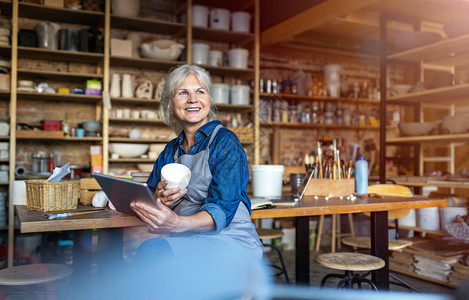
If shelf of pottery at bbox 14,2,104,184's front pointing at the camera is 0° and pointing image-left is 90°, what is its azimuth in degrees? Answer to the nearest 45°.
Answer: approximately 0°

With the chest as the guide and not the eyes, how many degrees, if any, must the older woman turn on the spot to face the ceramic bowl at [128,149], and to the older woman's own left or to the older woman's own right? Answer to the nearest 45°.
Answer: approximately 135° to the older woman's own right

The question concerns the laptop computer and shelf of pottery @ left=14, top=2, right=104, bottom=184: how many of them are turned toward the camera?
1

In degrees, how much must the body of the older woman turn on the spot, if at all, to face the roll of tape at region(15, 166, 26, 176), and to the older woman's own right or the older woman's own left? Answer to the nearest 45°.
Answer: approximately 90° to the older woman's own right

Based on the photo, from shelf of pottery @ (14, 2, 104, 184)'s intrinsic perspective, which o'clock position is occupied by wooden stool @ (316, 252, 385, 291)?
The wooden stool is roughly at 11 o'clock from the shelf of pottery.

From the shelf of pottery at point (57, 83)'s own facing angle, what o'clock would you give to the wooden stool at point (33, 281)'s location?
The wooden stool is roughly at 12 o'clock from the shelf of pottery.

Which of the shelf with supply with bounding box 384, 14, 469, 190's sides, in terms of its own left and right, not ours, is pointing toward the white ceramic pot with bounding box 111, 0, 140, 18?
front

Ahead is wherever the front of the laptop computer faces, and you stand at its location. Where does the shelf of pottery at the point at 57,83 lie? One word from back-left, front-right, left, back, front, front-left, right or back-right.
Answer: front-right

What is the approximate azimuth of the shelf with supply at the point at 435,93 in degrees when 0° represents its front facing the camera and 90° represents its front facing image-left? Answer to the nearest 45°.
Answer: approximately 45°

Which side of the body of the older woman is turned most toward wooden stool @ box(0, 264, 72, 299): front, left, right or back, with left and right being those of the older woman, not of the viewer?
front

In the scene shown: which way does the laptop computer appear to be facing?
to the viewer's left
